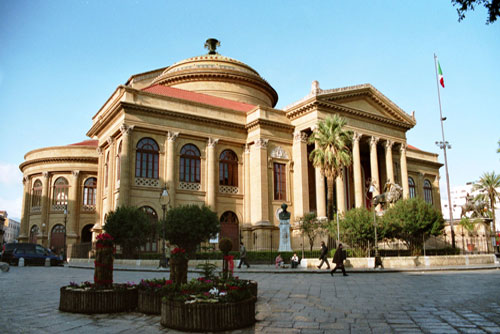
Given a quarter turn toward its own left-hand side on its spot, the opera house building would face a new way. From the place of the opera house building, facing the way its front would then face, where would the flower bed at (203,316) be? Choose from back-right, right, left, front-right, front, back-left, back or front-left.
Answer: back-right

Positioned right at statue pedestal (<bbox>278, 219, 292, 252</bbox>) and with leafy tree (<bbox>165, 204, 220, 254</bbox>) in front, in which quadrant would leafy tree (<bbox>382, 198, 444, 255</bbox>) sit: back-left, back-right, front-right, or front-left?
back-left

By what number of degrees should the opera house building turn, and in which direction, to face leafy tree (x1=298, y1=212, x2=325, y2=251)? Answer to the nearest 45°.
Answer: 0° — it already faces it

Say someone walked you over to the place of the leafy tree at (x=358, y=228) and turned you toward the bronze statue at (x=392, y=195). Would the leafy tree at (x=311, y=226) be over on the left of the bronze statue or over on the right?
left

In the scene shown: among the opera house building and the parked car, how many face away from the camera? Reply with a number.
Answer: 0

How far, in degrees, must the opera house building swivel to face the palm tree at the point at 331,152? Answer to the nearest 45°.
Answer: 0° — it already faces it

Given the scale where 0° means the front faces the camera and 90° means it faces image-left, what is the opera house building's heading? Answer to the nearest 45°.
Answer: approximately 315°
